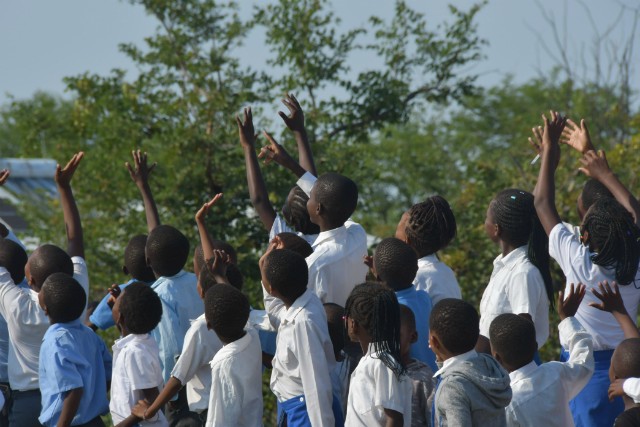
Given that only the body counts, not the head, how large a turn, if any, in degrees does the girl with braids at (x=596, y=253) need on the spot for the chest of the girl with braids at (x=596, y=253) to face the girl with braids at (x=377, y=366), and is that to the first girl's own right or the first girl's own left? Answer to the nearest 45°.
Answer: approximately 90° to the first girl's own left

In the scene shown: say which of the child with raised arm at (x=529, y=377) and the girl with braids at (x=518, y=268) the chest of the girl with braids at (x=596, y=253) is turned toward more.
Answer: the girl with braids

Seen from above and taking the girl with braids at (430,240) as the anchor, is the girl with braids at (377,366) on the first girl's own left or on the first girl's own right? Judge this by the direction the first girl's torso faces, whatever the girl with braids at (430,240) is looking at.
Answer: on the first girl's own left

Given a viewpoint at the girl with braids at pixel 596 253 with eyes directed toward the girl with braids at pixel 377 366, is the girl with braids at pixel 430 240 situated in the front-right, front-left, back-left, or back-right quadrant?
front-right

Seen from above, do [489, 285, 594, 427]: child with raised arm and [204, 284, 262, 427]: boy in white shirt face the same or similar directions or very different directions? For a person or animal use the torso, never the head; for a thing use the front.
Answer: same or similar directions

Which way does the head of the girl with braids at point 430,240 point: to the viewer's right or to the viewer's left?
to the viewer's left

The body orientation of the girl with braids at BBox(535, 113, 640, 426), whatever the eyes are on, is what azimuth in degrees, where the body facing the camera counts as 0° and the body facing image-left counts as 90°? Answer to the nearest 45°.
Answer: approximately 135°

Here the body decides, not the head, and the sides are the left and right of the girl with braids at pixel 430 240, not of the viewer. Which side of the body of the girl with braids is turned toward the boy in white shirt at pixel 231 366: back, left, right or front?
left

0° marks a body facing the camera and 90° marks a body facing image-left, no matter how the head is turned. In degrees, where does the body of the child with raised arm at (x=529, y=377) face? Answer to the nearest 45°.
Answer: approximately 135°

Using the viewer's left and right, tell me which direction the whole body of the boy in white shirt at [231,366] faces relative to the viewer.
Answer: facing away from the viewer and to the left of the viewer

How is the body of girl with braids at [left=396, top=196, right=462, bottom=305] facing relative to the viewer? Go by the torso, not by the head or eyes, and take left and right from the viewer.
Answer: facing away from the viewer and to the left of the viewer
